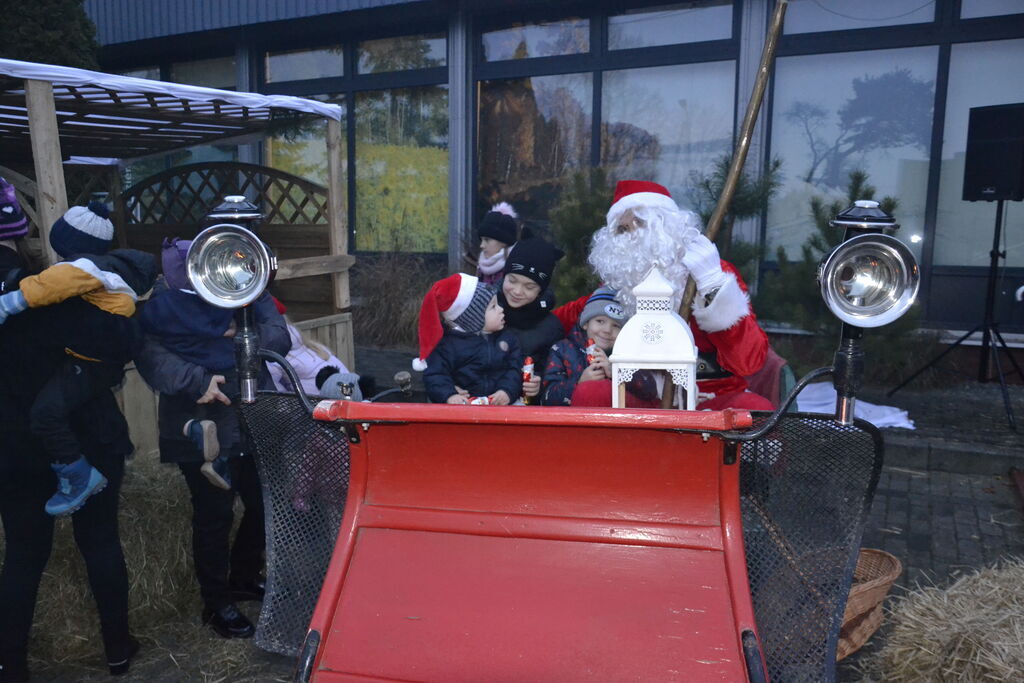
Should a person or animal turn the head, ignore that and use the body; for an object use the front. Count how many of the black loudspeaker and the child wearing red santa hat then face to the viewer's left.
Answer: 0

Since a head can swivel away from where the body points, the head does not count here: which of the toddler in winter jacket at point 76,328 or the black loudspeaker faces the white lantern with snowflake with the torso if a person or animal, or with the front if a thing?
the black loudspeaker

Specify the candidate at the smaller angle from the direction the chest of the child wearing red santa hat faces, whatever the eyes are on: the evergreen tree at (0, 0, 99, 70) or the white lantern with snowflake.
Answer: the white lantern with snowflake

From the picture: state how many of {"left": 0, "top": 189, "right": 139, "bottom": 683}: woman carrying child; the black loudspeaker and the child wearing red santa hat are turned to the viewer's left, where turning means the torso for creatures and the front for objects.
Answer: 0

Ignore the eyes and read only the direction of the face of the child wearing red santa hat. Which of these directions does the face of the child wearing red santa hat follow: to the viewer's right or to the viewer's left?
to the viewer's right

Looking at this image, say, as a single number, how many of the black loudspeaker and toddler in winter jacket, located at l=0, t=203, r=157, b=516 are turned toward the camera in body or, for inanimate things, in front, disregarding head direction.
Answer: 1

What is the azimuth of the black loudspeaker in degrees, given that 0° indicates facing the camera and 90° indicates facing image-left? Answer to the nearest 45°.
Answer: approximately 0°

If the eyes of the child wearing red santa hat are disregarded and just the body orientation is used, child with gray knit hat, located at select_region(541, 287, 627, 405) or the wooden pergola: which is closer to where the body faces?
the child with gray knit hat

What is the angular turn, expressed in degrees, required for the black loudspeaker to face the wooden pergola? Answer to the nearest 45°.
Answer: approximately 45° to its right

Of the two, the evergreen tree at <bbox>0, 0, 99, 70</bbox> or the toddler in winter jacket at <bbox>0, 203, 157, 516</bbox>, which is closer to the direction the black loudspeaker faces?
the toddler in winter jacket

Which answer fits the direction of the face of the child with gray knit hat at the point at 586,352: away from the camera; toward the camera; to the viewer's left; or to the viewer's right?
toward the camera

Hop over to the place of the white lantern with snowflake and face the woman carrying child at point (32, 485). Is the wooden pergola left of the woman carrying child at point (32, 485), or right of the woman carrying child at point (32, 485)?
right

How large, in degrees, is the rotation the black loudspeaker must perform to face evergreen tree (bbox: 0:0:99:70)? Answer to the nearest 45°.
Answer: approximately 90° to its right
